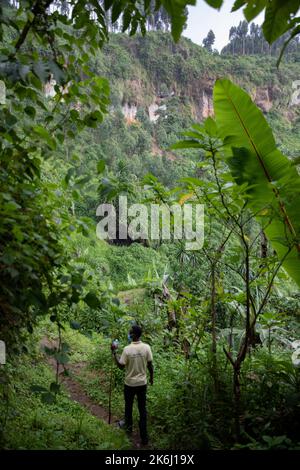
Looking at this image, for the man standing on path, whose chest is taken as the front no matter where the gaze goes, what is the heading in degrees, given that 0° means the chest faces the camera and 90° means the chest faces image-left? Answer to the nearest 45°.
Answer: approximately 180°
